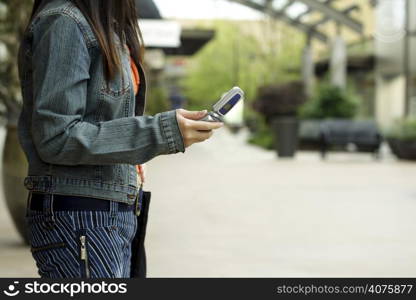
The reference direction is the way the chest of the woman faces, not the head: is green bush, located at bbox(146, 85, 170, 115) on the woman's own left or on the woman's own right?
on the woman's own left

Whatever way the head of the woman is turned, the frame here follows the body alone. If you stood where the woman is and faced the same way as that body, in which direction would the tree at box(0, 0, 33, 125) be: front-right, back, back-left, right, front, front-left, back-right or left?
left

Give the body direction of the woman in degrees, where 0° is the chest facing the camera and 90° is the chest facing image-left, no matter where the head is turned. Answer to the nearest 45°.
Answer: approximately 270°

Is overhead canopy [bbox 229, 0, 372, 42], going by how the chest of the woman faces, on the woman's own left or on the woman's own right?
on the woman's own left

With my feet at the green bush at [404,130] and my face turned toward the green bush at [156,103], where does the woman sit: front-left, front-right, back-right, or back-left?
back-left

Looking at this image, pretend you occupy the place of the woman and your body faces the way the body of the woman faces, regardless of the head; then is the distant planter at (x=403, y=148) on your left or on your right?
on your left

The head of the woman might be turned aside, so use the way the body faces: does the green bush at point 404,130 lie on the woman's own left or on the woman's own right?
on the woman's own left

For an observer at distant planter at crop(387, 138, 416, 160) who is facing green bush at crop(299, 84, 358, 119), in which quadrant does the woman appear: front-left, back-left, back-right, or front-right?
back-left

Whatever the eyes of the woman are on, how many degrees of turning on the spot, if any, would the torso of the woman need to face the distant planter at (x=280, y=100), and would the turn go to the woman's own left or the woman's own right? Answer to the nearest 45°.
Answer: approximately 90° to the woman's own left
